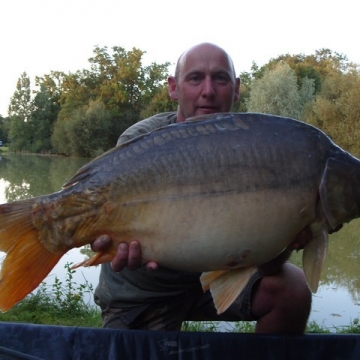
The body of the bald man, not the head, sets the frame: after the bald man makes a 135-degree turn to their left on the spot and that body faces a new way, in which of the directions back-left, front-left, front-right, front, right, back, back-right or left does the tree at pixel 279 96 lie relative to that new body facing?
front-left

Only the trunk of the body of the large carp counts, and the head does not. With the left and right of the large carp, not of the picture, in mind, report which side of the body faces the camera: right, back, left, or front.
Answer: right

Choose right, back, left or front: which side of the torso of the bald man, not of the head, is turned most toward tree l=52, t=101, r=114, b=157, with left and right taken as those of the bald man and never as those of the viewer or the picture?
back

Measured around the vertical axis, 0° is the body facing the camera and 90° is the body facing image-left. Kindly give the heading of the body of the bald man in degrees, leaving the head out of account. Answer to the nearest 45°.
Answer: approximately 0°

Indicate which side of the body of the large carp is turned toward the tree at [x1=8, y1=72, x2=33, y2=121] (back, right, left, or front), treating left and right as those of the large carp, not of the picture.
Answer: left

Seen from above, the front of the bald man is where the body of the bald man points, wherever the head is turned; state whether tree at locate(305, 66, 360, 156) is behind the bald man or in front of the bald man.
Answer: behind

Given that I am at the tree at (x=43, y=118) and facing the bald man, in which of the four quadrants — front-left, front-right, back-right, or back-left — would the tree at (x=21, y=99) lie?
back-right

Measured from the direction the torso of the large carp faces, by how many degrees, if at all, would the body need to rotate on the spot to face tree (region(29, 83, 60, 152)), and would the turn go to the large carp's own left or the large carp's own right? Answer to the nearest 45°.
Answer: approximately 90° to the large carp's own left

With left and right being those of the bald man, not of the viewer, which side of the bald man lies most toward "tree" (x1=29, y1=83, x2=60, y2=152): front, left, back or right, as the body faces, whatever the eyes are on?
back

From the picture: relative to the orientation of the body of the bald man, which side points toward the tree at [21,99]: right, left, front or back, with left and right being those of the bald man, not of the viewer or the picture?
back
